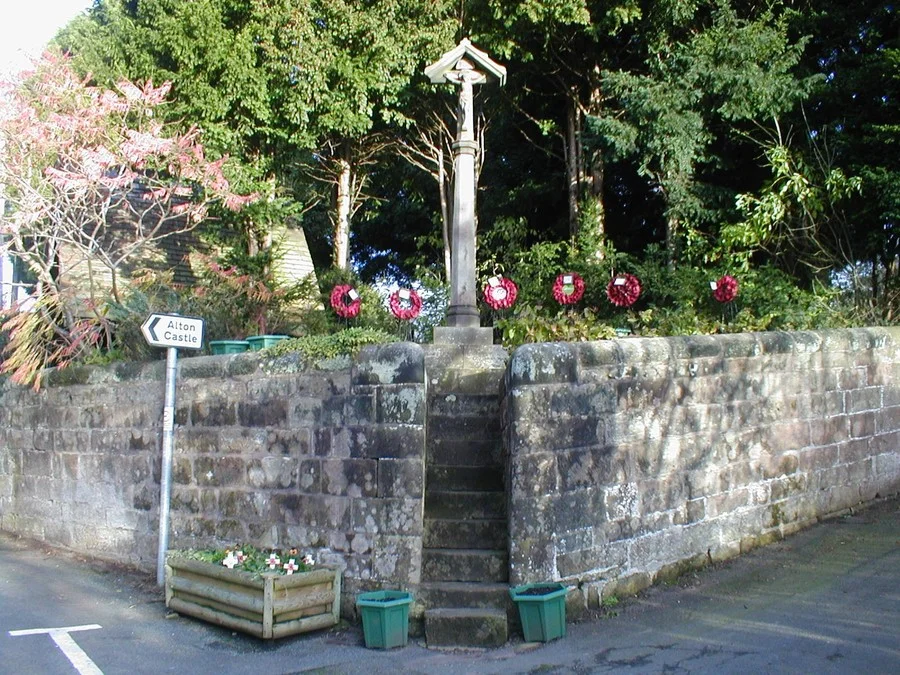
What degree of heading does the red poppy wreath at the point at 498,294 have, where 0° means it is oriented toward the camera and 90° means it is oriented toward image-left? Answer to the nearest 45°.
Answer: approximately 0°

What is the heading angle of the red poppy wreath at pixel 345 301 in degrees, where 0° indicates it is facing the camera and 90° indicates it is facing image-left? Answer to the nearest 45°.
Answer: approximately 0°

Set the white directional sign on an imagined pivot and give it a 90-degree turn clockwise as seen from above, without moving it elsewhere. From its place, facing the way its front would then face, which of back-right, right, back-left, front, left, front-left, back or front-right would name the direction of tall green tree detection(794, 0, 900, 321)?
back

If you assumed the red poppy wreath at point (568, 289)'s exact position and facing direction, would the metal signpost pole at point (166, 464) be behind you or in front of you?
in front

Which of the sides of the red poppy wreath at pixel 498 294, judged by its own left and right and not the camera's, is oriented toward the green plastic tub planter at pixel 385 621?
front

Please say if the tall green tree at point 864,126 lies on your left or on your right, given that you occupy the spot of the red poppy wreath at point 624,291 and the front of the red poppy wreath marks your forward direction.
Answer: on your left

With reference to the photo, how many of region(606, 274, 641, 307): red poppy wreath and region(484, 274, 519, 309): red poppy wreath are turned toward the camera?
2

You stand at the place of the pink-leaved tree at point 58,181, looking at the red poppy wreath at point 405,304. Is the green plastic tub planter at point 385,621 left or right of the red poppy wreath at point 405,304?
right

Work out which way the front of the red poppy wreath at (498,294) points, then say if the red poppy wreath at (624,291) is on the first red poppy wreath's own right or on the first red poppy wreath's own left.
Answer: on the first red poppy wreath's own left
